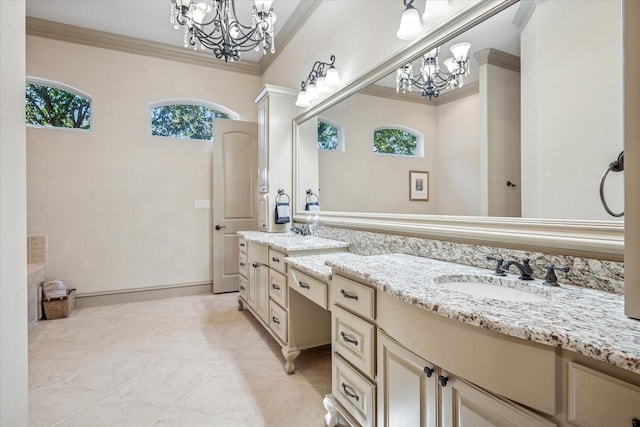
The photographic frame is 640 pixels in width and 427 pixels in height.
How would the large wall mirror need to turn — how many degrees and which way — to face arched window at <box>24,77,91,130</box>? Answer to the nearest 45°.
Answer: approximately 45° to its right

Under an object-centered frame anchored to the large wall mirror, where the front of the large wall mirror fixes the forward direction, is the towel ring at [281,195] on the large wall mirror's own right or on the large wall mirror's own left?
on the large wall mirror's own right

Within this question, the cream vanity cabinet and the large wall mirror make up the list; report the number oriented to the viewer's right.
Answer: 0

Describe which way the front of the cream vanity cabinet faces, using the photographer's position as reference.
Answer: facing the viewer and to the left of the viewer

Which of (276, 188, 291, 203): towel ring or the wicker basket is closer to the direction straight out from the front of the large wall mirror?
the wicker basket

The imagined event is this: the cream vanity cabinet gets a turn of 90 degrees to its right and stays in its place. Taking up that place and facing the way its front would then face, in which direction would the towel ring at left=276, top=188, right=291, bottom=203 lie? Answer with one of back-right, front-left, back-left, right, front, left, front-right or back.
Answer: front-right

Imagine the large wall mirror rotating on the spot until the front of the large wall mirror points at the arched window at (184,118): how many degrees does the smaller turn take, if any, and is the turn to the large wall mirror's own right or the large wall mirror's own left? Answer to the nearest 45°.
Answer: approximately 90° to the large wall mirror's own right

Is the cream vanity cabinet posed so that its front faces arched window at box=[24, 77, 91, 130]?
no

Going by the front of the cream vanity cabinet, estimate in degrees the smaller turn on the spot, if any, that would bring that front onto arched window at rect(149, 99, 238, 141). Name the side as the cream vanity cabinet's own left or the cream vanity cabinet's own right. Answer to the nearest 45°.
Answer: approximately 90° to the cream vanity cabinet's own right
